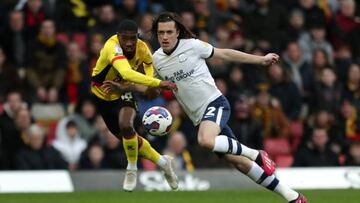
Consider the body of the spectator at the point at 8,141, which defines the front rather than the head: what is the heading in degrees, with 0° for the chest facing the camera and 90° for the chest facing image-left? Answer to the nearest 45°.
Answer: approximately 315°

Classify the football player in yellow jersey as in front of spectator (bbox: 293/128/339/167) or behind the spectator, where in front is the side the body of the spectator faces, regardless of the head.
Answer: in front

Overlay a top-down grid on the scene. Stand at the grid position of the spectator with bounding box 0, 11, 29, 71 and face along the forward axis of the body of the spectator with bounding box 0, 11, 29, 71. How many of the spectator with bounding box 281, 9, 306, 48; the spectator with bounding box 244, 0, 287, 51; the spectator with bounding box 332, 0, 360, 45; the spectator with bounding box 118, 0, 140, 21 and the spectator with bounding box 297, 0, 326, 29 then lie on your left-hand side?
5

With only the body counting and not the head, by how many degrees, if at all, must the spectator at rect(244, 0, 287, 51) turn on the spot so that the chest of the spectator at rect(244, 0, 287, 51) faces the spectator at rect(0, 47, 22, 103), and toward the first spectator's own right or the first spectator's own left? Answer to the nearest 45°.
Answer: approximately 45° to the first spectator's own right

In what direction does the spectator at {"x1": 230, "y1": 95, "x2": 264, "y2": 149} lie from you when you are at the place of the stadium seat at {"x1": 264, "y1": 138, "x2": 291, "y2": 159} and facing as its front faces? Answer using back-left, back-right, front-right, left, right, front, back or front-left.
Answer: right

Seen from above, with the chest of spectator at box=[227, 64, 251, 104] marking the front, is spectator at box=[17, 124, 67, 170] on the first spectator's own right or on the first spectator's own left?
on the first spectator's own right
